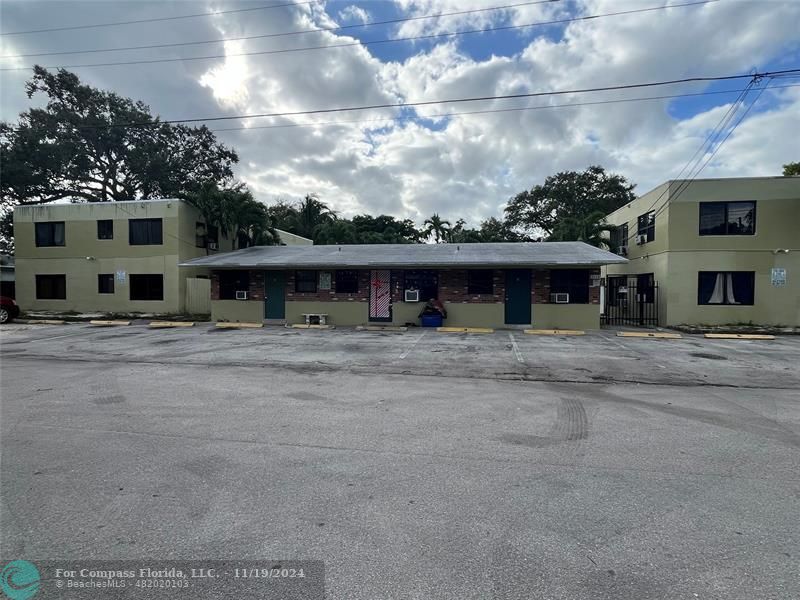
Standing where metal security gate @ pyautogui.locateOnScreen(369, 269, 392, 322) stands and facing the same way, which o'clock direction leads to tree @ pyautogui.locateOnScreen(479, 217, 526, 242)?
The tree is roughly at 7 o'clock from the metal security gate.

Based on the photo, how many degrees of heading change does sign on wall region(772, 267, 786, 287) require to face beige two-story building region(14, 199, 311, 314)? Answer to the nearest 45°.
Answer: approximately 45° to its right

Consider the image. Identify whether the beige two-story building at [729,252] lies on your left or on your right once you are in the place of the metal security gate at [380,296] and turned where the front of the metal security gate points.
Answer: on your left

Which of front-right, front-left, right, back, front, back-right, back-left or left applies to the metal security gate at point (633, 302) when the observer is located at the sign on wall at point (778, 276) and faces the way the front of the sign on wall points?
right

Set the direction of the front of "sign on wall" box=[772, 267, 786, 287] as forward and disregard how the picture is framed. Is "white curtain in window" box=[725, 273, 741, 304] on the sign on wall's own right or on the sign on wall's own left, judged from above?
on the sign on wall's own right

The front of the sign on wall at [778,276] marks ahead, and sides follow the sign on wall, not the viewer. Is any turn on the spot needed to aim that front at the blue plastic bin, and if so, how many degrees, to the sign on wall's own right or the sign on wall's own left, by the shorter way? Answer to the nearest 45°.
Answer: approximately 45° to the sign on wall's own right

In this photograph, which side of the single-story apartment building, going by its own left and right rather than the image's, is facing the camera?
front

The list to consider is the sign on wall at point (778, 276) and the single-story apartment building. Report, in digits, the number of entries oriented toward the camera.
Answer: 2

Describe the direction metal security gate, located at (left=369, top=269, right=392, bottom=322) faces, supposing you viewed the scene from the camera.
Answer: facing the viewer

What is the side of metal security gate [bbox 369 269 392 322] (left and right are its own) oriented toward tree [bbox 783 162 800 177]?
left

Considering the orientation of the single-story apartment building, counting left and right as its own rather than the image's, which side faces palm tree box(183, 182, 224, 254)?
right

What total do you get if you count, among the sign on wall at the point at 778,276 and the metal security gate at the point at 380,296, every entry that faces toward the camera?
2

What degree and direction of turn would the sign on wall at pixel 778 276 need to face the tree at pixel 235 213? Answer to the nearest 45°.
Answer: approximately 45° to its right

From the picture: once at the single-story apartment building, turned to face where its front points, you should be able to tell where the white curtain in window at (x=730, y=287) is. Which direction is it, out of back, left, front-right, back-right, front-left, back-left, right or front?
left
